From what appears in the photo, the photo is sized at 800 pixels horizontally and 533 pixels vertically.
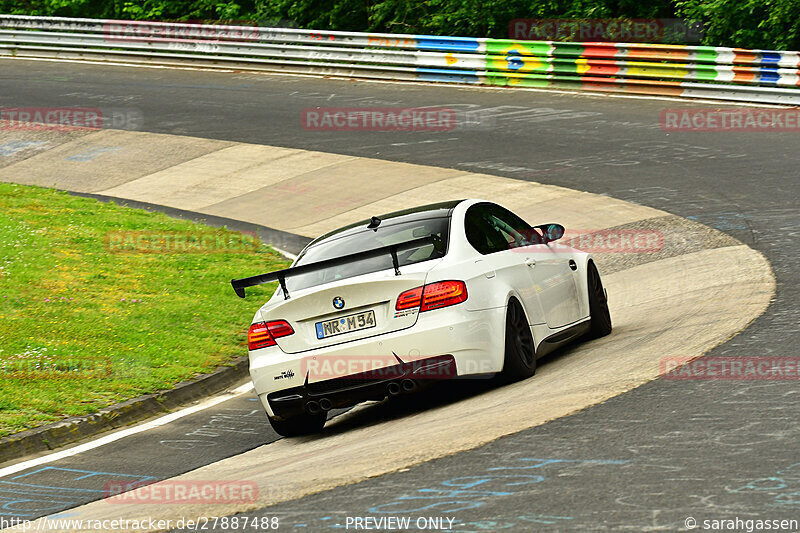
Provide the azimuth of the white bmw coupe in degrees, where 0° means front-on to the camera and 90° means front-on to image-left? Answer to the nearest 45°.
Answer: approximately 225°

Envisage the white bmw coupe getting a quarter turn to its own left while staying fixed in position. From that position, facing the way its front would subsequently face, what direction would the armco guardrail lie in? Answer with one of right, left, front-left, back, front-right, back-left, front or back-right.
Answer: front-right
